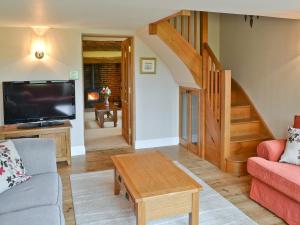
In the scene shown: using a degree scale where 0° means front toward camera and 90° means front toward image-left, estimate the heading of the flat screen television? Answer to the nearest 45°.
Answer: approximately 0°

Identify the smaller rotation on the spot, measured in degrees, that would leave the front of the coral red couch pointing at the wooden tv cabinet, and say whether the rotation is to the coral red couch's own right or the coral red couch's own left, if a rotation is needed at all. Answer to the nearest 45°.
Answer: approximately 45° to the coral red couch's own right

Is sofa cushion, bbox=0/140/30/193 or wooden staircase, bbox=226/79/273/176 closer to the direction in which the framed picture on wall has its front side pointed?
the sofa cushion

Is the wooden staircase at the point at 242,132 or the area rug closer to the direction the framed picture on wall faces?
the area rug

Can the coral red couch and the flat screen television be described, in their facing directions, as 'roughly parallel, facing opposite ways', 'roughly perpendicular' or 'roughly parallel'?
roughly perpendicular

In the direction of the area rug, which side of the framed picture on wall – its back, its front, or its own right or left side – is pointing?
front
